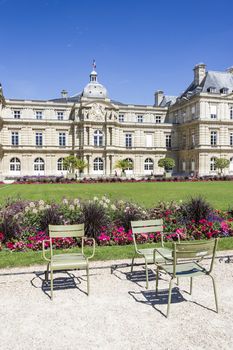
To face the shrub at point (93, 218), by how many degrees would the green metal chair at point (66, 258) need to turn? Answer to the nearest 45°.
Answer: approximately 180°

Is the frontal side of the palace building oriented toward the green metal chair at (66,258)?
yes

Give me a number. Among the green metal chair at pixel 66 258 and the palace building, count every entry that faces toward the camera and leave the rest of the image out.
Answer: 2

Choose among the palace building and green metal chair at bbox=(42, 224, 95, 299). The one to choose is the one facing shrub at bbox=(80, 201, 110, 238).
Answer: the palace building

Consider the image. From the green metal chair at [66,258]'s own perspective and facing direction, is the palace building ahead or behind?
behind

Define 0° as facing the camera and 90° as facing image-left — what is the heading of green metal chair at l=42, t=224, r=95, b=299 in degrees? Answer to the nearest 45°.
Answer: approximately 0°

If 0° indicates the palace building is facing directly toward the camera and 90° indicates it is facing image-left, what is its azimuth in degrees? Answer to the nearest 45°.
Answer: approximately 0°

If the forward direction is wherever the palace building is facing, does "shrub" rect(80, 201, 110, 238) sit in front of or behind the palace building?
in front
